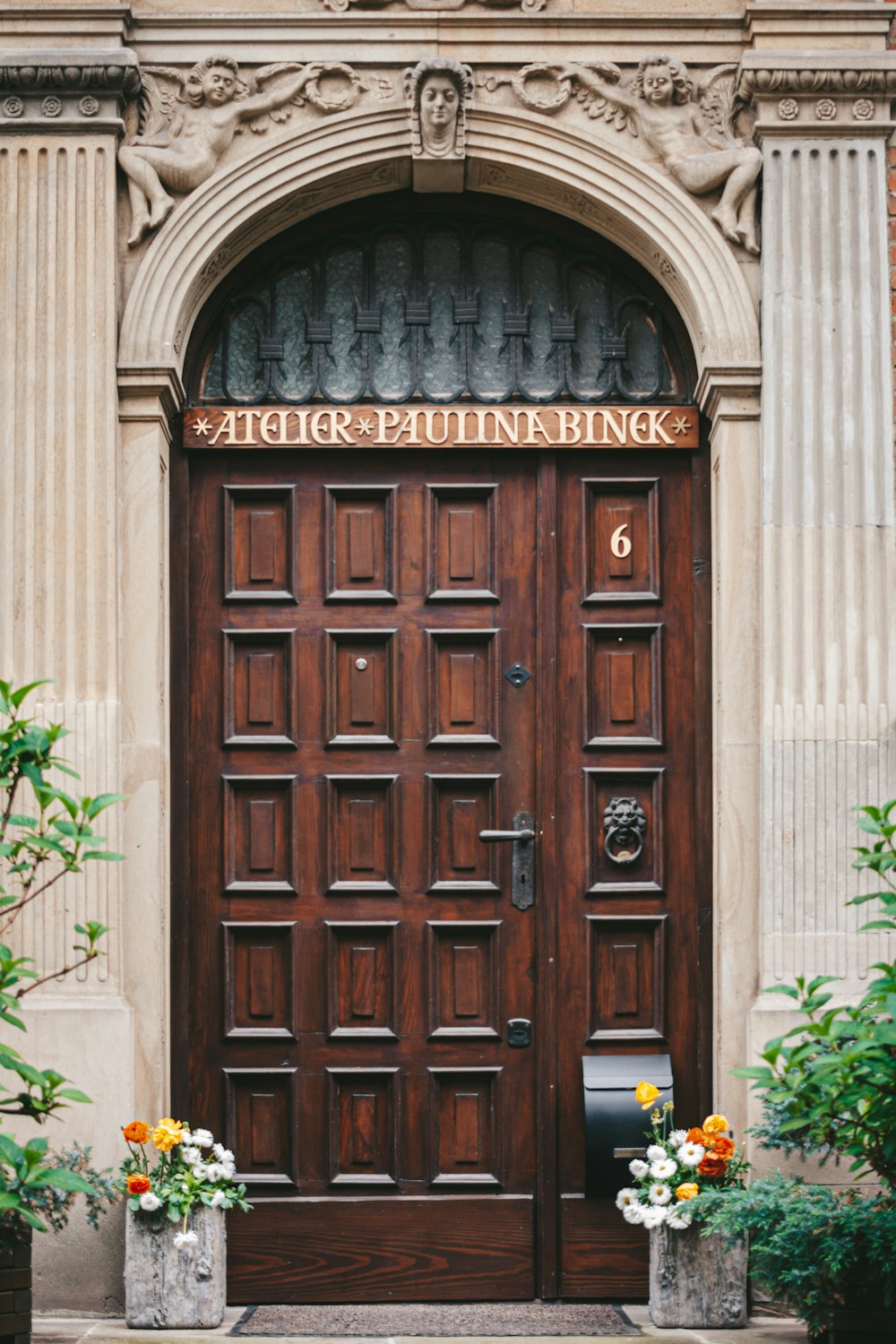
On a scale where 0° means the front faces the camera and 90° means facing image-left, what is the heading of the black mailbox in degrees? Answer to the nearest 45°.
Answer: approximately 0°

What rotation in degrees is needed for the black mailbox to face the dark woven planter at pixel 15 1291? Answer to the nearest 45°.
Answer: approximately 45° to its right

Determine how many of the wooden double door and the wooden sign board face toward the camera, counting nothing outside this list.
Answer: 2

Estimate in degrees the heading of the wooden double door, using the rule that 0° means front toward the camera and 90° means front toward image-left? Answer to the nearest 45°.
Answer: approximately 0°
